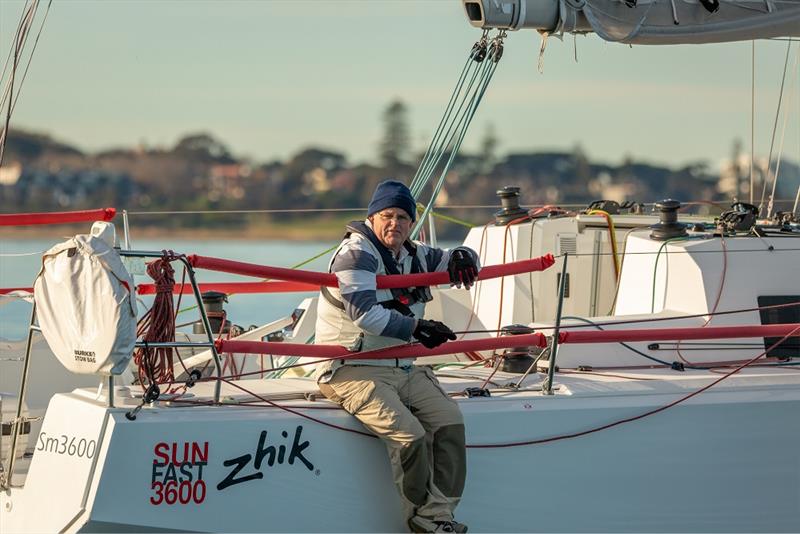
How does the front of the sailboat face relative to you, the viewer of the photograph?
facing to the right of the viewer

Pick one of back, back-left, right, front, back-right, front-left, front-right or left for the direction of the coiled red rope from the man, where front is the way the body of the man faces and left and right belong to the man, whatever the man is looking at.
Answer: back-right

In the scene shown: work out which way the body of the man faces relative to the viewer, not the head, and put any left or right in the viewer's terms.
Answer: facing the viewer and to the right of the viewer

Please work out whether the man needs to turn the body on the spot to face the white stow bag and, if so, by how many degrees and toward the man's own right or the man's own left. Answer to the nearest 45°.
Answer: approximately 135° to the man's own right
